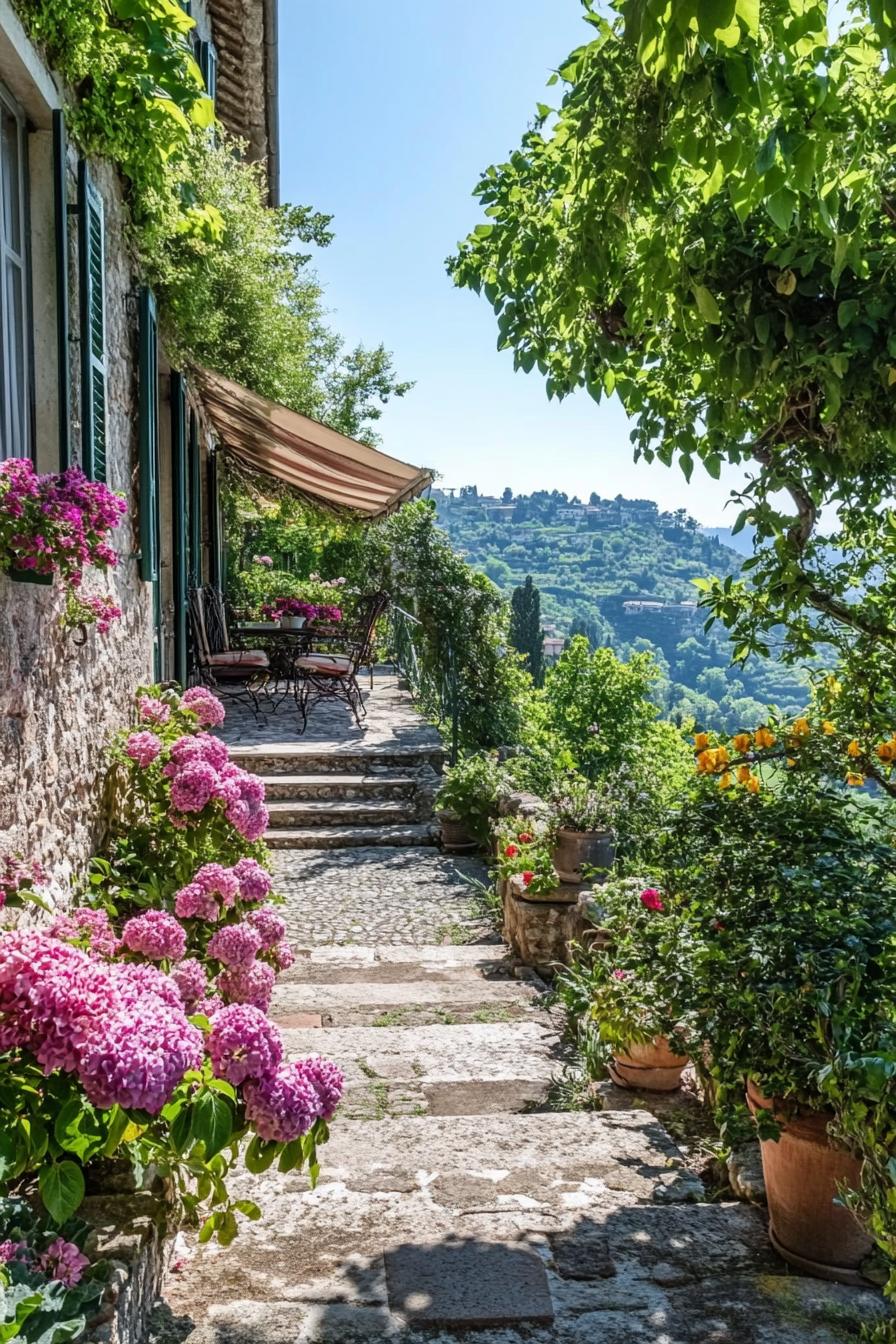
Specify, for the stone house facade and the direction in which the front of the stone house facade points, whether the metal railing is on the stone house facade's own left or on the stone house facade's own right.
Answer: on the stone house facade's own left

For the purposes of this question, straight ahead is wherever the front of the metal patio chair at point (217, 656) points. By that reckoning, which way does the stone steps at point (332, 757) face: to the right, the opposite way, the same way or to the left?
to the right

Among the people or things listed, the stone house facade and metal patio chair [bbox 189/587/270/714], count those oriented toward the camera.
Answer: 0

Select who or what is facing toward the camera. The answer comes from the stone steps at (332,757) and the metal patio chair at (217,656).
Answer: the stone steps

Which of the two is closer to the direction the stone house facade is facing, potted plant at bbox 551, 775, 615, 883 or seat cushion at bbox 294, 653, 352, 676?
the potted plant

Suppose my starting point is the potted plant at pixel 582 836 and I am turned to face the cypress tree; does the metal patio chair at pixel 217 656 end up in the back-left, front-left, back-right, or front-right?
front-left

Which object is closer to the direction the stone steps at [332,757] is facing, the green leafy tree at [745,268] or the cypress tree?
the green leafy tree

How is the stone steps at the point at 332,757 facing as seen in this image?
toward the camera

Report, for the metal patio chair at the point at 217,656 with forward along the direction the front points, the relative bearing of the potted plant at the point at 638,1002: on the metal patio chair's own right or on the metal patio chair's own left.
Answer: on the metal patio chair's own right

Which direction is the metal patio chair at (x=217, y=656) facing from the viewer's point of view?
to the viewer's right

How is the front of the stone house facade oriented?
to the viewer's right

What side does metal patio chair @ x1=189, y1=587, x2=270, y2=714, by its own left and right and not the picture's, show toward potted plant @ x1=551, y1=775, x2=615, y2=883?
right

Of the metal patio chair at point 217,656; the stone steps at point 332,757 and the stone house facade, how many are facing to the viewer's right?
2

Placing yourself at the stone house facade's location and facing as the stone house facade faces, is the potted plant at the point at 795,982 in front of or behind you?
in front

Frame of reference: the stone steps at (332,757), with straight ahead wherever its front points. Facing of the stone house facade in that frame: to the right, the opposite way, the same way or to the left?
to the left
